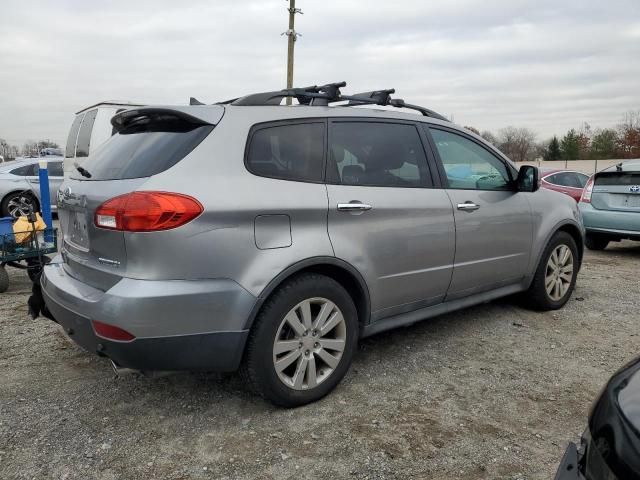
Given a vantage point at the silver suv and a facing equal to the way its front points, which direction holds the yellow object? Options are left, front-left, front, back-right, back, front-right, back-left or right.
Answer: left

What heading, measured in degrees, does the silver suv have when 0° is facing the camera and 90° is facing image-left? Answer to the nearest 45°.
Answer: approximately 225°

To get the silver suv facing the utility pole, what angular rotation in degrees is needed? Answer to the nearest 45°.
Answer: approximately 45° to its left
